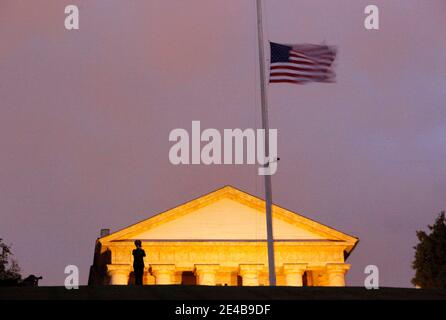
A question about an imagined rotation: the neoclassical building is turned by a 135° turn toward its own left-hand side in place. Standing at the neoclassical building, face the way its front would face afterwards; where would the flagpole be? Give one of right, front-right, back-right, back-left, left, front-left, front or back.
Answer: back-right

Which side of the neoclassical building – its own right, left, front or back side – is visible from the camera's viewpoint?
front

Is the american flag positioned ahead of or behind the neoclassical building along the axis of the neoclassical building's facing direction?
ahead
